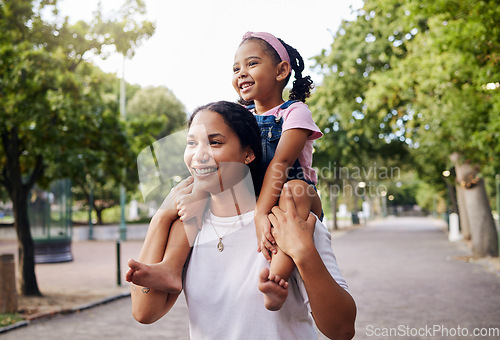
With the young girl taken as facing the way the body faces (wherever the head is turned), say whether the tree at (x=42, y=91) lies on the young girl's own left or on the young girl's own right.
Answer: on the young girl's own right

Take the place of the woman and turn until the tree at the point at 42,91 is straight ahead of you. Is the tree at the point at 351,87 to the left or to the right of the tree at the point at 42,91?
right

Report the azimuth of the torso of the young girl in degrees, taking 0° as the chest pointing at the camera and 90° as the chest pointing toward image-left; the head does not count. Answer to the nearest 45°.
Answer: approximately 45°

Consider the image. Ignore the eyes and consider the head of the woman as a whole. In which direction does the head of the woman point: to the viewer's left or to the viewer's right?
to the viewer's left

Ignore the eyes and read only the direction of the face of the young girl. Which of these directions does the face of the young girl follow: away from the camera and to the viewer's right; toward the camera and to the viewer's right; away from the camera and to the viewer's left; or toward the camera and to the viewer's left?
toward the camera and to the viewer's left

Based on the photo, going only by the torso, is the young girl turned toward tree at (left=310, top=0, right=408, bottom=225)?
no
